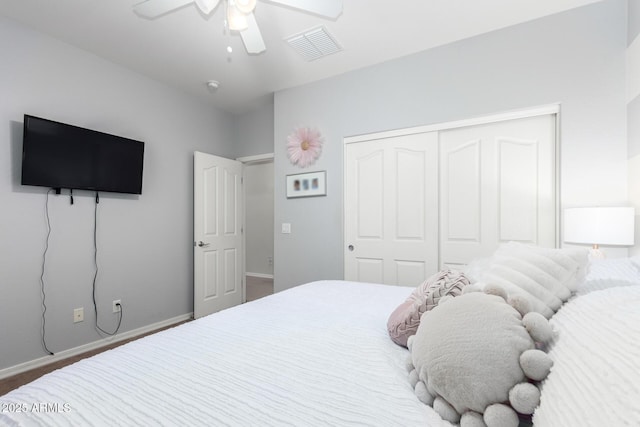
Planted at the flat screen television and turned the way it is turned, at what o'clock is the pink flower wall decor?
The pink flower wall decor is roughly at 11 o'clock from the flat screen television.

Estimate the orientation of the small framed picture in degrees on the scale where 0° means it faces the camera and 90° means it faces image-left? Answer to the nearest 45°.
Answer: approximately 45°

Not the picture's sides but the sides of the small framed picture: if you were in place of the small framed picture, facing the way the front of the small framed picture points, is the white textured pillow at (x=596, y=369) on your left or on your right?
on your left

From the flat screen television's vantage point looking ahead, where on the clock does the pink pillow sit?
The pink pillow is roughly at 1 o'clock from the flat screen television.

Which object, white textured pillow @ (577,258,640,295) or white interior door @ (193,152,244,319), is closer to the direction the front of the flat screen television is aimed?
the white textured pillow

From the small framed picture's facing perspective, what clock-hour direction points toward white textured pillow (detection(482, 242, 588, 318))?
The white textured pillow is roughly at 10 o'clock from the small framed picture.

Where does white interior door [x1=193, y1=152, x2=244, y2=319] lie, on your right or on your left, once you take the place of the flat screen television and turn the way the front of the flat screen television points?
on your left

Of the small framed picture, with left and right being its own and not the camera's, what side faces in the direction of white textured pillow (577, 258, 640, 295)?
left

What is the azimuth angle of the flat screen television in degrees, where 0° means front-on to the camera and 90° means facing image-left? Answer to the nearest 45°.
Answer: approximately 315°

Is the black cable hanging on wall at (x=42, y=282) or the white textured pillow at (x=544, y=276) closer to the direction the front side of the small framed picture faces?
the black cable hanging on wall
